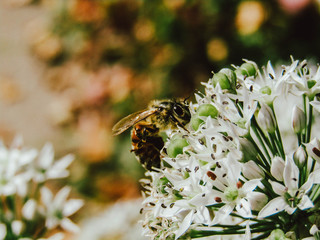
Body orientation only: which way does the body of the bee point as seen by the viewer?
to the viewer's right

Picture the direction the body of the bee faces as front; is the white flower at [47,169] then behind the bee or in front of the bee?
behind

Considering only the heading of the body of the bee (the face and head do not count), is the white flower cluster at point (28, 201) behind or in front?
behind

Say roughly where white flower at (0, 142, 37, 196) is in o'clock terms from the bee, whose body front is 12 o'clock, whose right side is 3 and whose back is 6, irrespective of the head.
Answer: The white flower is roughly at 7 o'clock from the bee.
